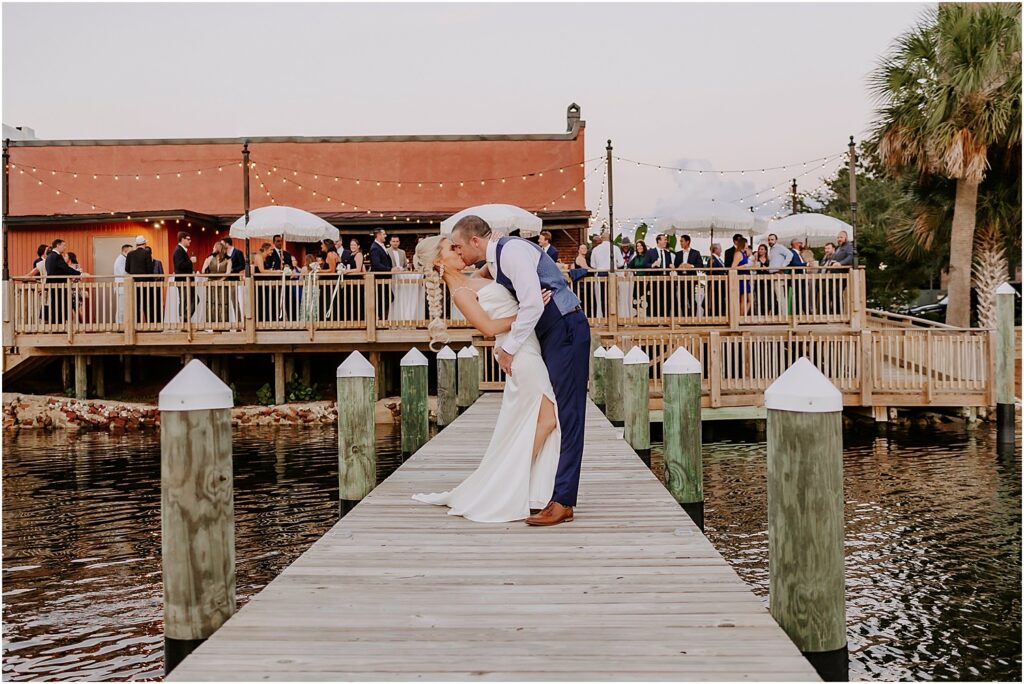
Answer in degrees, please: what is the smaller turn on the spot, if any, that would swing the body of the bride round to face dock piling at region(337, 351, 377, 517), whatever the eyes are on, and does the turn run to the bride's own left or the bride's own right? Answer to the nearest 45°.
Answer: approximately 135° to the bride's own left

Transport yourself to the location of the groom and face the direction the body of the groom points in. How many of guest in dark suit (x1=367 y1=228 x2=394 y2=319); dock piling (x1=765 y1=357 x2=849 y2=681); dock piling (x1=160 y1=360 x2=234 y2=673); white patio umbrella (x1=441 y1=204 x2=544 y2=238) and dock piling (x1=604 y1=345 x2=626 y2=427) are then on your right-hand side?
3

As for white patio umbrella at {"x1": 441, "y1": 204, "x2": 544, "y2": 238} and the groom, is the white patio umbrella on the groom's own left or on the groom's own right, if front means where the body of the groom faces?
on the groom's own right

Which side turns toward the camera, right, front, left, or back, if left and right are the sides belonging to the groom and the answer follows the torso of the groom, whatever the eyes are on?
left

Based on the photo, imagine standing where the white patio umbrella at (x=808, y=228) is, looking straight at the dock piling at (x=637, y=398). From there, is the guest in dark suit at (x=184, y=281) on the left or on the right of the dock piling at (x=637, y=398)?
right

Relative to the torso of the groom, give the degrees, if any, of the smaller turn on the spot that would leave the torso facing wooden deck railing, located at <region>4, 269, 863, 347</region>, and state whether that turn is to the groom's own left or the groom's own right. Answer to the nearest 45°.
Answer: approximately 90° to the groom's own right

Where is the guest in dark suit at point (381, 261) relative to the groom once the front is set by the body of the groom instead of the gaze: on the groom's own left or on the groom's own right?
on the groom's own right

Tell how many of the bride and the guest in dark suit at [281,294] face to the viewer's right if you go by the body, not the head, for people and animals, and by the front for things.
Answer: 1

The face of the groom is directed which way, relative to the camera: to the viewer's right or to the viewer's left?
to the viewer's left

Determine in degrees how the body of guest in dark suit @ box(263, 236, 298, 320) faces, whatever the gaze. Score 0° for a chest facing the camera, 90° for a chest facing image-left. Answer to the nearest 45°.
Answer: approximately 0°

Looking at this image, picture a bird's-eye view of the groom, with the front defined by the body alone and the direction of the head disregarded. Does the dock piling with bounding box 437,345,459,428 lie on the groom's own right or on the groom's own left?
on the groom's own right

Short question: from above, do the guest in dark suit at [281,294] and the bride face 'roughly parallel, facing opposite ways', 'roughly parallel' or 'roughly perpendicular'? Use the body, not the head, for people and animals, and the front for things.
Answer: roughly perpendicular

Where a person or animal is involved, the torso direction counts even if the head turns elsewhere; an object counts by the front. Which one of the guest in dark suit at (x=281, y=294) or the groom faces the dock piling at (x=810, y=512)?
the guest in dark suit
